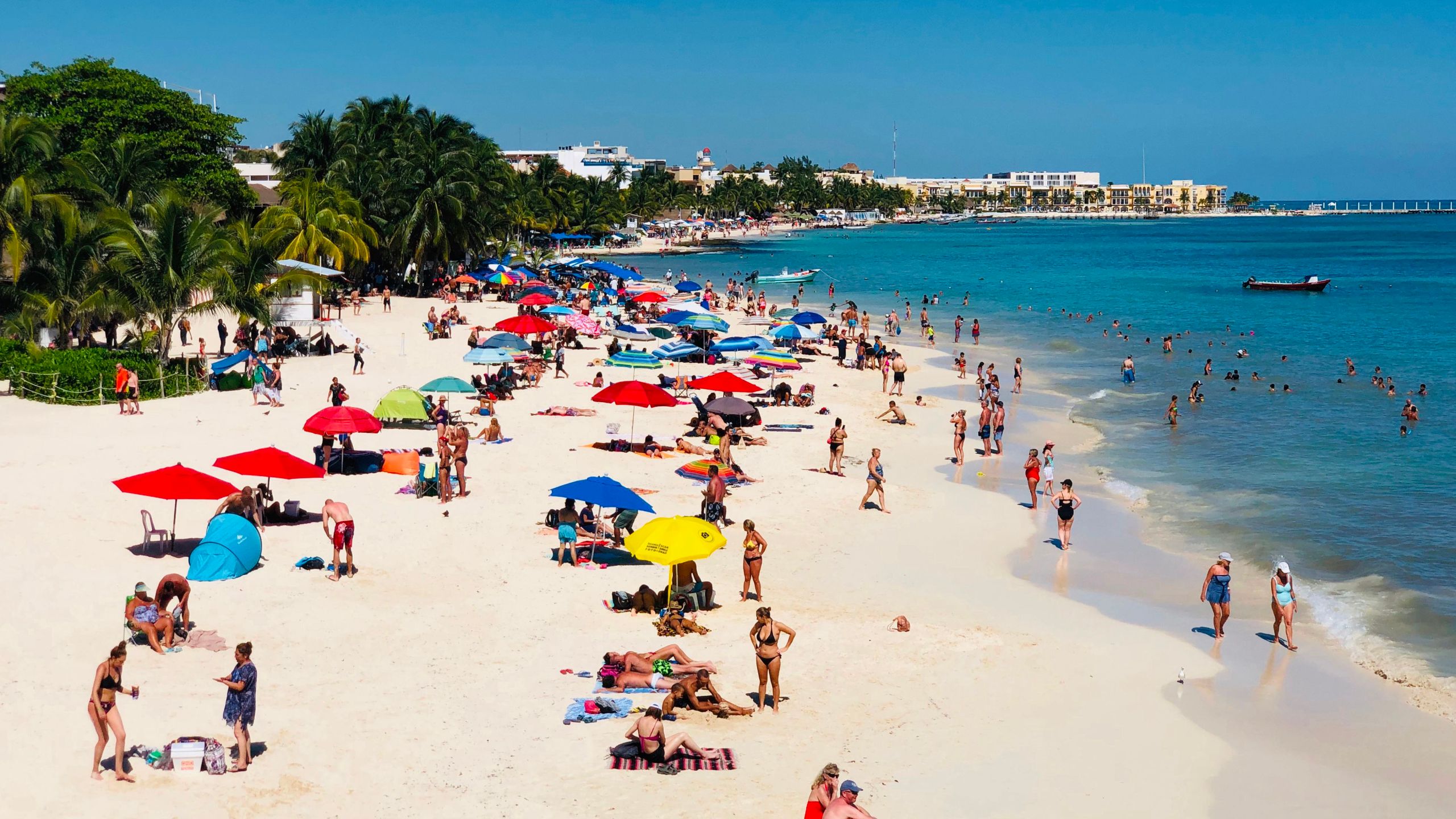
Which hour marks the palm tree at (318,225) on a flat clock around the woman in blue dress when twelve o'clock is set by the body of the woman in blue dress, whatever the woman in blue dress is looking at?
The palm tree is roughly at 3 o'clock from the woman in blue dress.

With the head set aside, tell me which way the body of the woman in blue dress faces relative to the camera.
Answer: to the viewer's left

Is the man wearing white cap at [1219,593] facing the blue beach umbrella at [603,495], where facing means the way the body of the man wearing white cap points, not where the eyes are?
no

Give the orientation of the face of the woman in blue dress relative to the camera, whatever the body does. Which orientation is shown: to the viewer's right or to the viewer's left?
to the viewer's left

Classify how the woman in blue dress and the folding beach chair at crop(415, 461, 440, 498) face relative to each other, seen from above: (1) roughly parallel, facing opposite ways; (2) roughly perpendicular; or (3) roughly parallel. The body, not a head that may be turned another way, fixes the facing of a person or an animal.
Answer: roughly perpendicular

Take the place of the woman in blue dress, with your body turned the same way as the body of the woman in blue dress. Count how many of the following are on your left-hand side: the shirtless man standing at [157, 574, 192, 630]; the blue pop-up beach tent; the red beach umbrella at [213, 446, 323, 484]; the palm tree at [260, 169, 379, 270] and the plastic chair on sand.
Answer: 0

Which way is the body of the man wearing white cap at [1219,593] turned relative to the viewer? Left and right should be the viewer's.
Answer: facing the viewer and to the right of the viewer
